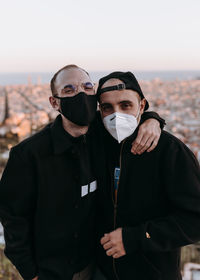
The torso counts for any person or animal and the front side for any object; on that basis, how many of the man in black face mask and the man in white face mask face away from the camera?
0

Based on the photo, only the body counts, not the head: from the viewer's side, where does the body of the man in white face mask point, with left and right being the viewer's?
facing the viewer and to the left of the viewer
